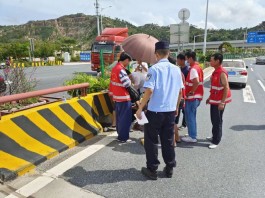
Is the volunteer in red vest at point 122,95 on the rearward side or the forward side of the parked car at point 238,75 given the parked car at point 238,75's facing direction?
on the rearward side

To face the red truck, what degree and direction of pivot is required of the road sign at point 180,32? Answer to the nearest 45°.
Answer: approximately 45° to its left

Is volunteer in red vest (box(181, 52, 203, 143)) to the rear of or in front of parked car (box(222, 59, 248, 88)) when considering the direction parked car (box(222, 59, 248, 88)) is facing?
to the rear

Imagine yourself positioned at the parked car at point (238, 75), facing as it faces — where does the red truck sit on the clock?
The red truck is roughly at 10 o'clock from the parked car.

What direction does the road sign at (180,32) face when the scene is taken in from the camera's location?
facing away from the viewer

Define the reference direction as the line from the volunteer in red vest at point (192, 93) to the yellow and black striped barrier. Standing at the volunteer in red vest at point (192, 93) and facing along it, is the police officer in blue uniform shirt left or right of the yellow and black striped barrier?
left

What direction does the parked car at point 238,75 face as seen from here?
away from the camera

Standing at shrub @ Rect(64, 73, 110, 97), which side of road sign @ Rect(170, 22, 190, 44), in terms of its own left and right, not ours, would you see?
back

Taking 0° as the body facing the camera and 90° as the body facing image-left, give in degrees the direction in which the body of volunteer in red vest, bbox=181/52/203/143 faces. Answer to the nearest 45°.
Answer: approximately 90°
